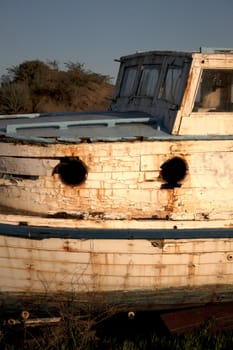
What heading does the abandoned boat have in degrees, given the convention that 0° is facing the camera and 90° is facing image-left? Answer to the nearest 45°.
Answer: approximately 45°

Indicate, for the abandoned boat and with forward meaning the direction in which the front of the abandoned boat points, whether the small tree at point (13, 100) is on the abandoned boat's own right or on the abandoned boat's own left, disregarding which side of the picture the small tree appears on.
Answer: on the abandoned boat's own right
